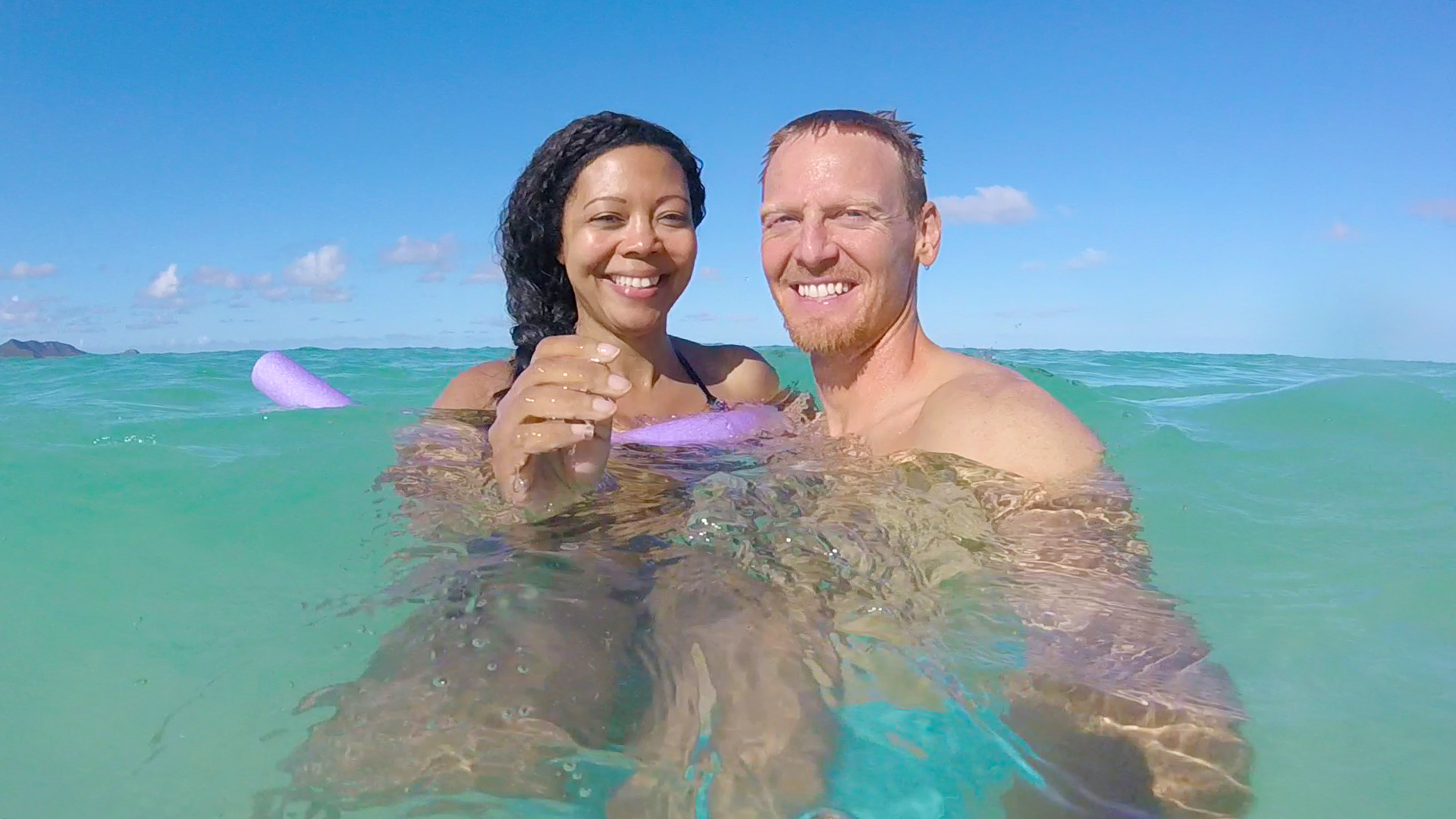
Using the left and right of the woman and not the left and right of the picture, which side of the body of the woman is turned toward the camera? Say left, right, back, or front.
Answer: front

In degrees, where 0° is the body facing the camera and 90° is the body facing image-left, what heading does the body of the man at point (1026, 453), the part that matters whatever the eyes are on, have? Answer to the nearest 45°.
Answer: approximately 45°

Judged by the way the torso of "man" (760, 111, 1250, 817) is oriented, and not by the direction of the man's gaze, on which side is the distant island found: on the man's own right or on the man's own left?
on the man's own right

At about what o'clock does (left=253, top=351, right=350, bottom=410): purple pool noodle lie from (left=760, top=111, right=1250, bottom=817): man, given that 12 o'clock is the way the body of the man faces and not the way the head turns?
The purple pool noodle is roughly at 2 o'clock from the man.

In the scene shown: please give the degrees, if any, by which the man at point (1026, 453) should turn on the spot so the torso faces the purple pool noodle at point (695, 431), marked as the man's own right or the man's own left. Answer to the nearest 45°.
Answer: approximately 90° to the man's own right

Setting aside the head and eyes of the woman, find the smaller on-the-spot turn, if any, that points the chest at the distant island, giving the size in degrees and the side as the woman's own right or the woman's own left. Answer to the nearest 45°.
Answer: approximately 135° to the woman's own right

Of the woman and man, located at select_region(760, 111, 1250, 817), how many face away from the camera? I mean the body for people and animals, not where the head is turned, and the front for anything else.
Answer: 0

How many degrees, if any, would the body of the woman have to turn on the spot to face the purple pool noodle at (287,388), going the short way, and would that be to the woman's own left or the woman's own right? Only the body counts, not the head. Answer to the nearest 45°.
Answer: approximately 135° to the woman's own right

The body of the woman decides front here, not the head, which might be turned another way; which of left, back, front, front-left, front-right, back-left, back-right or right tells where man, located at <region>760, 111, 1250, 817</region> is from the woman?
front-left
